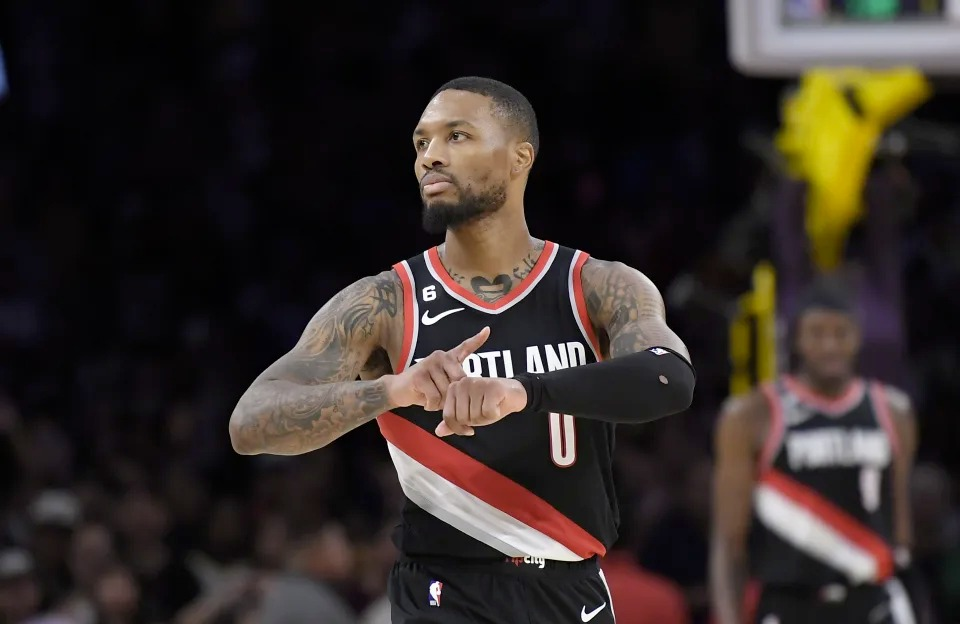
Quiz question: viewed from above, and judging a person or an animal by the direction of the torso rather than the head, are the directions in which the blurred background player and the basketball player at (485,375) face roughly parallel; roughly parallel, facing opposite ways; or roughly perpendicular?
roughly parallel

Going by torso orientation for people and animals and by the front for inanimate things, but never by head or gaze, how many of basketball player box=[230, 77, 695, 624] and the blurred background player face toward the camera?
2

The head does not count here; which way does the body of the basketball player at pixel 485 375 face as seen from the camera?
toward the camera

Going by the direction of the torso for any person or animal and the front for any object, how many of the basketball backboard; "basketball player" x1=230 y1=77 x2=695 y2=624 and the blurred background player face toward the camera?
3

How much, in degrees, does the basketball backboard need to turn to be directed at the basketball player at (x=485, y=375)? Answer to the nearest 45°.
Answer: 0° — it already faces them

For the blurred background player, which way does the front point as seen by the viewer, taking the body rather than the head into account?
toward the camera

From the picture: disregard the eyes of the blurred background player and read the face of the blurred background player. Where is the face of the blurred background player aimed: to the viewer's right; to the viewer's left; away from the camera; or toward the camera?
toward the camera

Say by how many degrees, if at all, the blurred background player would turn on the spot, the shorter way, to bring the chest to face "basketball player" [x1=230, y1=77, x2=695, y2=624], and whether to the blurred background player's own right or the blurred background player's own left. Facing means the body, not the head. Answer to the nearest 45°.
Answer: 0° — they already face them

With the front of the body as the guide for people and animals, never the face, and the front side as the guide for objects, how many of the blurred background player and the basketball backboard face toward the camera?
2

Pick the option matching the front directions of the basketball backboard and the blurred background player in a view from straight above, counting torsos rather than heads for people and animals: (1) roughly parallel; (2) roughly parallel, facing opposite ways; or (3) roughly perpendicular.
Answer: roughly parallel

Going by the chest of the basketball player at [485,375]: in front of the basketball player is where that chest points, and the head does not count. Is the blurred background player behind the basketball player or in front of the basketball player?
behind
